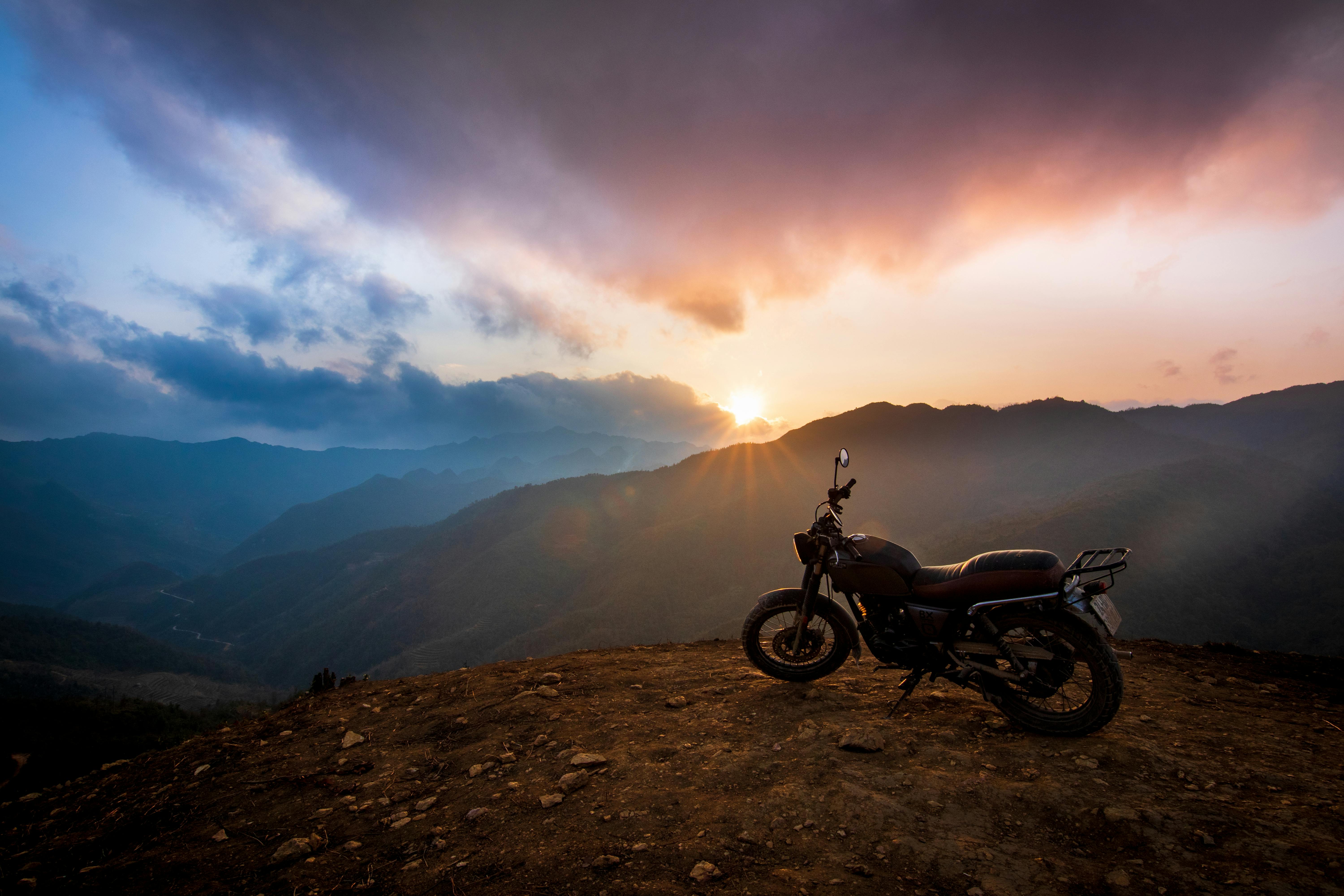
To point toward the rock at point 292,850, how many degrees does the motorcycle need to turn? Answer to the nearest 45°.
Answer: approximately 90° to its left

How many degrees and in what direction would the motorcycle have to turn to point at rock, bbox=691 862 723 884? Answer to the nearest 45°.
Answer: approximately 90° to its left

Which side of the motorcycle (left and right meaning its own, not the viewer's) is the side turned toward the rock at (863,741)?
left

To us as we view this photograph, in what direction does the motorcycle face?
facing away from the viewer and to the left of the viewer

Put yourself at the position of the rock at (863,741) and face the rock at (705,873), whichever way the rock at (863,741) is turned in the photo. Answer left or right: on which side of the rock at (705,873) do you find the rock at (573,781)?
right

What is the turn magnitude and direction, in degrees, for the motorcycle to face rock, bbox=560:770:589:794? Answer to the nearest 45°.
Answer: approximately 90° to its left
